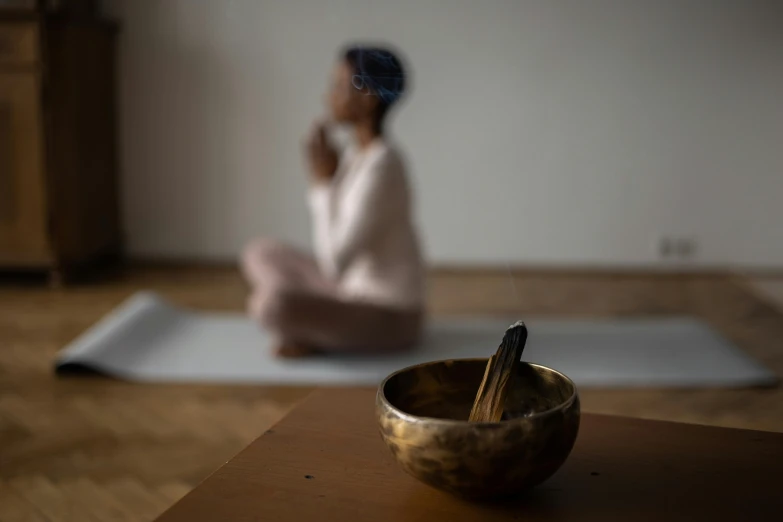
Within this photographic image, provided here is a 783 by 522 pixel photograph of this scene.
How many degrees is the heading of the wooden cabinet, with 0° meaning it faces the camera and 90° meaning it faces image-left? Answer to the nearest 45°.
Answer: approximately 0°

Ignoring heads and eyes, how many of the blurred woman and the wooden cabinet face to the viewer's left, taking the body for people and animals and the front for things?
1

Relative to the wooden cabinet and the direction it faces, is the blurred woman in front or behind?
in front

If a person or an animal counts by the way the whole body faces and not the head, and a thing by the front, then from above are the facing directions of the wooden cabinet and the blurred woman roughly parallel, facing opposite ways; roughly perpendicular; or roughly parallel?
roughly perpendicular

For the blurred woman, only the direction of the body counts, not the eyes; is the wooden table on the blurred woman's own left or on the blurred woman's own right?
on the blurred woman's own left

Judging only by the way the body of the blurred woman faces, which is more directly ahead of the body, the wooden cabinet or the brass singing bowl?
the wooden cabinet

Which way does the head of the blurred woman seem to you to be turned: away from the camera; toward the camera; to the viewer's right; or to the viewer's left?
to the viewer's left

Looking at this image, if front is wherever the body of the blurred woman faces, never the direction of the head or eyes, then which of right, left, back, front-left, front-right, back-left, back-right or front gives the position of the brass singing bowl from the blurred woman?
left

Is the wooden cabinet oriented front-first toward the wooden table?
yes

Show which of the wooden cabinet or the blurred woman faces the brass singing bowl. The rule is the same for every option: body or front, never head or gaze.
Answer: the wooden cabinet

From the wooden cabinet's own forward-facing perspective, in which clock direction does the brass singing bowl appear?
The brass singing bowl is roughly at 12 o'clock from the wooden cabinet.

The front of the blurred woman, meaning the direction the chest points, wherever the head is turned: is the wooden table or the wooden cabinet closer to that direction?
the wooden cabinet

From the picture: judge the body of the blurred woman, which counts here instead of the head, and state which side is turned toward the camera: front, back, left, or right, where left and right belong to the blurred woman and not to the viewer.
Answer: left
